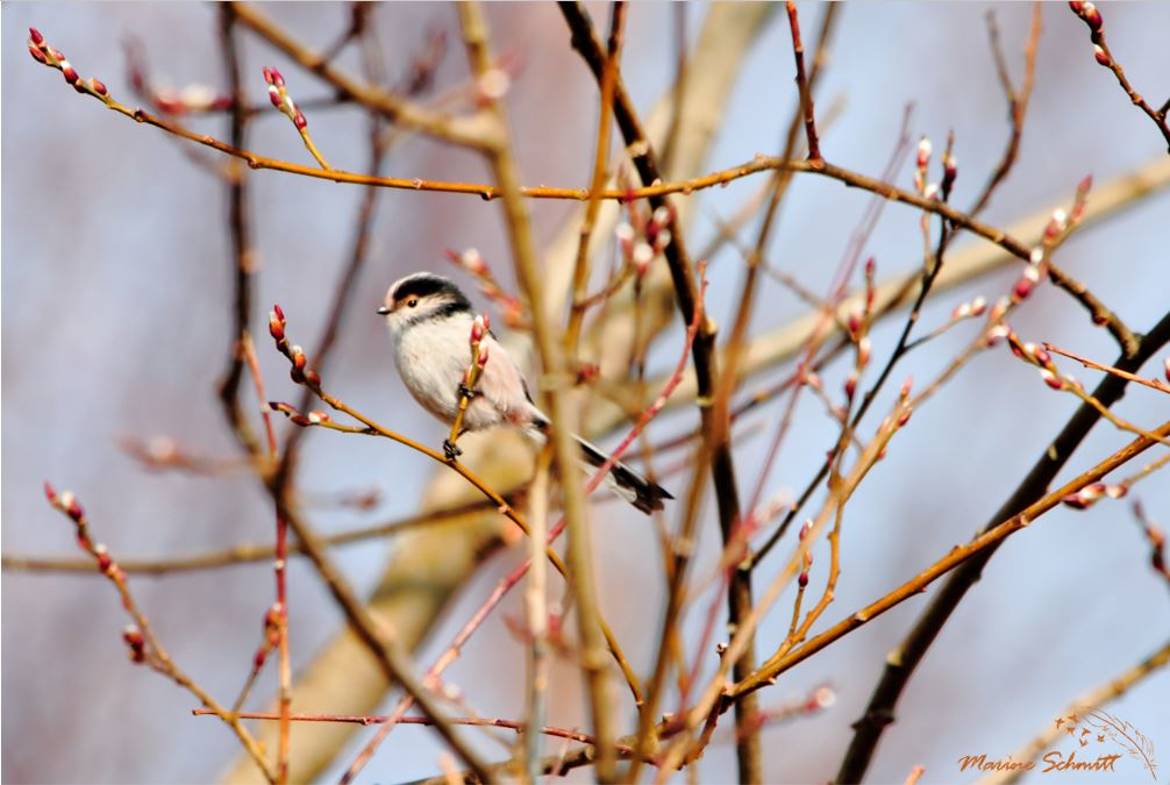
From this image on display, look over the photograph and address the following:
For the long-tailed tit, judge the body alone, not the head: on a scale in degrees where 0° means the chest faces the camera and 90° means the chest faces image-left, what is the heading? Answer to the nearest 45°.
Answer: approximately 90°
